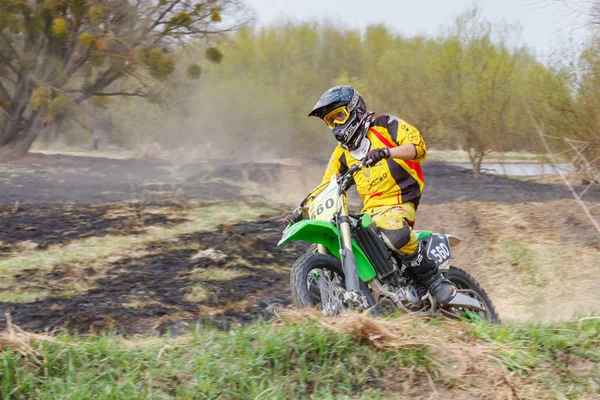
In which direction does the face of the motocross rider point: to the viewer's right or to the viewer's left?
to the viewer's left

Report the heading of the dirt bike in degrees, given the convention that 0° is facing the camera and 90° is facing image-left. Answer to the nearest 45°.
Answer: approximately 45°

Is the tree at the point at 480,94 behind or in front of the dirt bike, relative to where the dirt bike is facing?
behind
